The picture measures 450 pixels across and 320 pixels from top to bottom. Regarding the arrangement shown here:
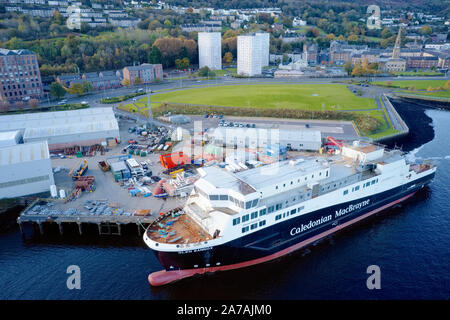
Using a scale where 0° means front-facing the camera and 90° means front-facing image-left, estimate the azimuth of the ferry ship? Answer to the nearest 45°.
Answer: approximately 45°

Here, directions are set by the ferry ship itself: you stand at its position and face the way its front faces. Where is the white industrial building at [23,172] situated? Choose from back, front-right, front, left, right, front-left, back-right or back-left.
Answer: front-right

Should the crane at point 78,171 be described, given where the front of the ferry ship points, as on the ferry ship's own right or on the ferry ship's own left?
on the ferry ship's own right

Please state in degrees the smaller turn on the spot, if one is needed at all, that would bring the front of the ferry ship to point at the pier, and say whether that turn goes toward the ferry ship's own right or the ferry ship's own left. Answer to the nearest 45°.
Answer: approximately 45° to the ferry ship's own right
